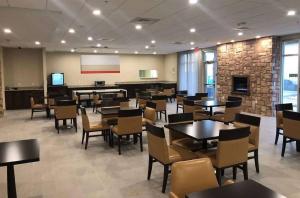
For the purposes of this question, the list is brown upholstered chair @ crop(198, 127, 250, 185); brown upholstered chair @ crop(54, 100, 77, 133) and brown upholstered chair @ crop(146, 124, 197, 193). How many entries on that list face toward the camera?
0

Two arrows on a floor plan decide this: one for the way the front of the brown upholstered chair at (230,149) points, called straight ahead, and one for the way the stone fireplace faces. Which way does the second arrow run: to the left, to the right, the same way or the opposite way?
to the left

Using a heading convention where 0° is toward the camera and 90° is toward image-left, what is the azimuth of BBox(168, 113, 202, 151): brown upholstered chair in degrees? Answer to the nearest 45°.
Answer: approximately 315°

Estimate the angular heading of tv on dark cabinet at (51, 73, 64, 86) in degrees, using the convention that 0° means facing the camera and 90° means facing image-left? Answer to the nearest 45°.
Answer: approximately 0°

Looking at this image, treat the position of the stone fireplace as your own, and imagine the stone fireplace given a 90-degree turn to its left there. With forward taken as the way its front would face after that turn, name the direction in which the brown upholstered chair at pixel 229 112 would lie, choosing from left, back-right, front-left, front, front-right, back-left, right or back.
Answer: front-right

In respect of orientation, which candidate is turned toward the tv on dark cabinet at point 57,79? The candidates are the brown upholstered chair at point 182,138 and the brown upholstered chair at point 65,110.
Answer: the brown upholstered chair at point 65,110

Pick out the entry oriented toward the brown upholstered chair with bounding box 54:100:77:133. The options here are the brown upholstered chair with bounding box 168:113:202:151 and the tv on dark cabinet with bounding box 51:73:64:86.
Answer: the tv on dark cabinet

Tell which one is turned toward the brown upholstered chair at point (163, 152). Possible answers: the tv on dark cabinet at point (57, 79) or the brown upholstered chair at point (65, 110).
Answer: the tv on dark cabinet

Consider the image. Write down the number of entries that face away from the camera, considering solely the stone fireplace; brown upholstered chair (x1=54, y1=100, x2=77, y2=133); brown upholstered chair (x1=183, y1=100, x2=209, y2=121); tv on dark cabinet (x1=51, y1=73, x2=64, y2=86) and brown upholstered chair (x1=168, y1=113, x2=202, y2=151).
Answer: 1

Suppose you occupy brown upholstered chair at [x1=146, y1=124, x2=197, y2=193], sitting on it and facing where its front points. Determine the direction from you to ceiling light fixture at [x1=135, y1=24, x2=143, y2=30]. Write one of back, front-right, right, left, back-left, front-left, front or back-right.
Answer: front-left

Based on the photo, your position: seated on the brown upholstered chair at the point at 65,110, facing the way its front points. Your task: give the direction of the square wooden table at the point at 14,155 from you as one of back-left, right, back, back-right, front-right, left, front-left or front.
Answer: back

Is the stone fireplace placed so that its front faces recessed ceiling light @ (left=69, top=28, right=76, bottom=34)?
yes

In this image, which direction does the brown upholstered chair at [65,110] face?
away from the camera

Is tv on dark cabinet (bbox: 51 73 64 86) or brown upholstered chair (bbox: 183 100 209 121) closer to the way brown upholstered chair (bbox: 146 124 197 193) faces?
the brown upholstered chair
